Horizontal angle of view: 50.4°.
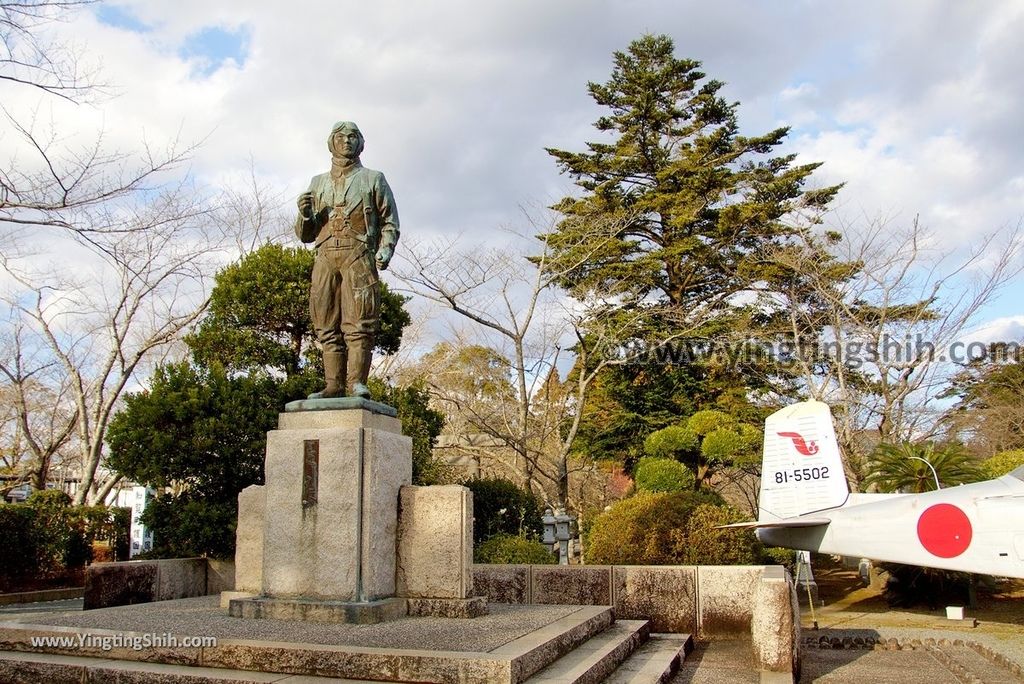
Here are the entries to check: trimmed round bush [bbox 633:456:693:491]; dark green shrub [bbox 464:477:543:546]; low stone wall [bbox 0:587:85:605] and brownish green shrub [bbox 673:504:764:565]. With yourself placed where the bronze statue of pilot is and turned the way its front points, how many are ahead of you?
0

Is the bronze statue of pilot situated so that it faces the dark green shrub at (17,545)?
no

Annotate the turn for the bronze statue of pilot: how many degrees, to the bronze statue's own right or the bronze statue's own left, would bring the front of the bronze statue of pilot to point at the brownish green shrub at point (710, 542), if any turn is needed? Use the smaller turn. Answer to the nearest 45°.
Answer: approximately 135° to the bronze statue's own left

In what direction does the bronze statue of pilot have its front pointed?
toward the camera

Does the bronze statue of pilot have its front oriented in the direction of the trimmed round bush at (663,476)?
no

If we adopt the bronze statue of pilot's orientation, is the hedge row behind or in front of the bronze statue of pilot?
behind

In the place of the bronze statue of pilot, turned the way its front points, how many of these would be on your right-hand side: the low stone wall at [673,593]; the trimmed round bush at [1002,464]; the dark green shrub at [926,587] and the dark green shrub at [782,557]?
0

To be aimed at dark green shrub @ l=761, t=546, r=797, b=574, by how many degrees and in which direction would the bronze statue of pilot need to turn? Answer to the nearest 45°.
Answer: approximately 135° to its left

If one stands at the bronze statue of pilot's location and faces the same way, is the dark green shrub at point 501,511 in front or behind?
behind

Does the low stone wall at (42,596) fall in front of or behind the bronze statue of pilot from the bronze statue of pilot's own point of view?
behind

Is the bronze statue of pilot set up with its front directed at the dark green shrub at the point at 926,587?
no

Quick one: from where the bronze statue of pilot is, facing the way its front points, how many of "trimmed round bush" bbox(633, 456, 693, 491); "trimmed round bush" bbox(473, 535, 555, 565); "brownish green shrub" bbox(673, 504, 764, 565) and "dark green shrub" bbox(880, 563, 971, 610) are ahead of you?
0

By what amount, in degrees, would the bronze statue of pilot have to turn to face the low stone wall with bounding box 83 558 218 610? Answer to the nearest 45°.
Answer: approximately 135° to its right
